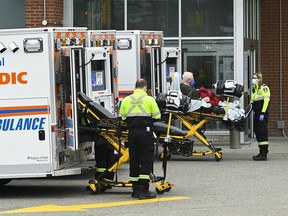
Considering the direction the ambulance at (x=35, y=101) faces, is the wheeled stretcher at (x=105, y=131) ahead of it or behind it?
behind

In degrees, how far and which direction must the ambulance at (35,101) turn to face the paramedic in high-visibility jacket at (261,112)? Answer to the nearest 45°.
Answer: approximately 135° to its right

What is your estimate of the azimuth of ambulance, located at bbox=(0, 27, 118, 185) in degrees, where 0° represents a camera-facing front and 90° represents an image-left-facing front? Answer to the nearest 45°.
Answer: approximately 90°

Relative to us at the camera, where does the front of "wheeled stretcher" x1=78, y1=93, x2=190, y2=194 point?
facing to the right of the viewer

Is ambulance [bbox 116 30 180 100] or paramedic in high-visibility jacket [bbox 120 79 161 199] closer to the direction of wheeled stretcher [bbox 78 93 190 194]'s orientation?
the paramedic in high-visibility jacket

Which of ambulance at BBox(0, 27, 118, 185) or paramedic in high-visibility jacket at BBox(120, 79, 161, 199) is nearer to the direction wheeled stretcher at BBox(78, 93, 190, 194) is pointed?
the paramedic in high-visibility jacket

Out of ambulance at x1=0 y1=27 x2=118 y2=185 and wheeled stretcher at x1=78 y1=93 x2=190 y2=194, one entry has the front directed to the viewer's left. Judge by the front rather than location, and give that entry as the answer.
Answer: the ambulance

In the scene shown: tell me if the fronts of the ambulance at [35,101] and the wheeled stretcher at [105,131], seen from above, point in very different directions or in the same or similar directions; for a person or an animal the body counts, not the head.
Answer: very different directions
